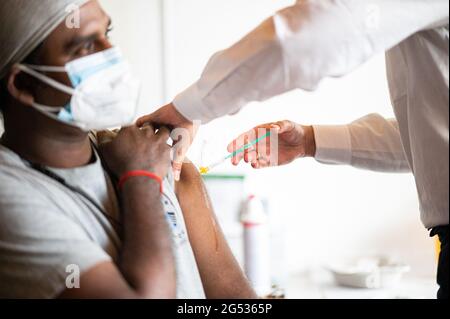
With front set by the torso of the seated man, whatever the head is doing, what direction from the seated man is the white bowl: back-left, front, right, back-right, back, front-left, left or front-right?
left

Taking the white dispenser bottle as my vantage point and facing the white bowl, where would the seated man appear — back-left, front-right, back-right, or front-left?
back-right

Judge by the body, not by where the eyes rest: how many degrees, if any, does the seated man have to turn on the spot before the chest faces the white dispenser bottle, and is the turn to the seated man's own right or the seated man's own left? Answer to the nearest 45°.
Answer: approximately 90° to the seated man's own left
